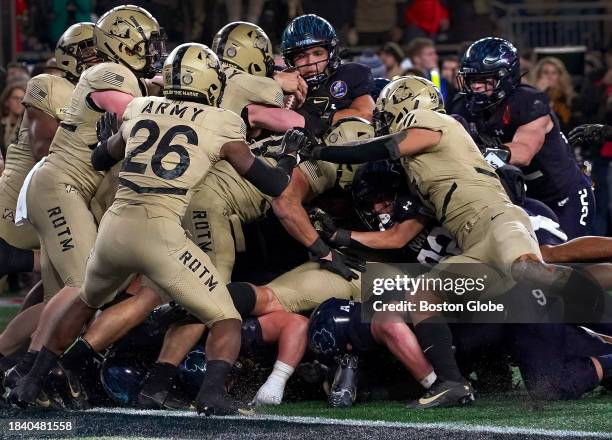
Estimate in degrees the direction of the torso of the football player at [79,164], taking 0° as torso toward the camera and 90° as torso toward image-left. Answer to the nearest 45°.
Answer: approximately 270°

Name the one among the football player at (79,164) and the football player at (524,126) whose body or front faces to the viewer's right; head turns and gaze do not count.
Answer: the football player at (79,164)

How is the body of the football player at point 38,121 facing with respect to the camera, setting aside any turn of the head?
to the viewer's right

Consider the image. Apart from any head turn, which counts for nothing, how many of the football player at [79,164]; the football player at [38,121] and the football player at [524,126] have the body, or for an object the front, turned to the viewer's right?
2

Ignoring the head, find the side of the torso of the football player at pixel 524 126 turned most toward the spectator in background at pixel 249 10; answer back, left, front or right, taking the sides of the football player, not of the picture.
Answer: right

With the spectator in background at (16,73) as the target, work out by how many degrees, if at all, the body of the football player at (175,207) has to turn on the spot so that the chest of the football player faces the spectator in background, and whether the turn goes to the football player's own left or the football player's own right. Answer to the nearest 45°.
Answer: approximately 45° to the football player's own left
